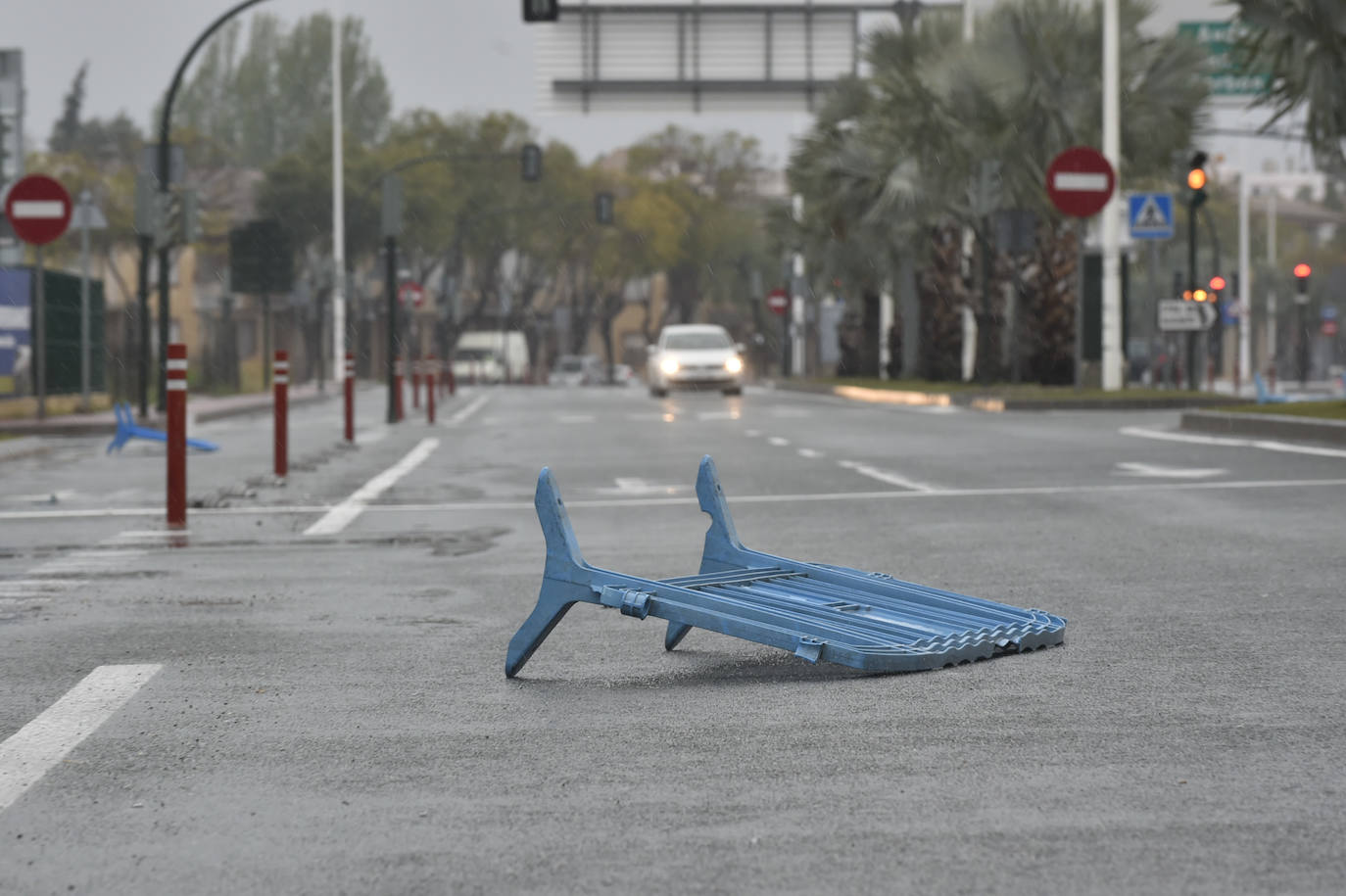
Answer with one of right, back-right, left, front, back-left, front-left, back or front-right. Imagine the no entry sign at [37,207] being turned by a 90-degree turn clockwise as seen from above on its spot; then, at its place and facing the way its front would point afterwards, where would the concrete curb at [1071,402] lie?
back

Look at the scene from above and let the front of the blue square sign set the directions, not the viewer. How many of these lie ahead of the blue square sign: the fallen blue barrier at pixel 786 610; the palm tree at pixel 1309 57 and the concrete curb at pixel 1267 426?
3

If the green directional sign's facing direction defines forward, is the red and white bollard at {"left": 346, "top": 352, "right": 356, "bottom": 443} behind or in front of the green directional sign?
in front

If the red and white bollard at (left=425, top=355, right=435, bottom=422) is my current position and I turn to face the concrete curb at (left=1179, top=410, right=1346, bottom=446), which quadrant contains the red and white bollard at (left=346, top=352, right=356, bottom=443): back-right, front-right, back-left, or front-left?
front-right

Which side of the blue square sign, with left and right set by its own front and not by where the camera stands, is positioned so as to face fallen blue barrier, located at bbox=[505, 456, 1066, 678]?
front

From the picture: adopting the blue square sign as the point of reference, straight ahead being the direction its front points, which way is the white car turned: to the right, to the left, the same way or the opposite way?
the same way

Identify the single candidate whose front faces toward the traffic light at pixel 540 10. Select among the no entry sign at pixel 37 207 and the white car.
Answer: the white car

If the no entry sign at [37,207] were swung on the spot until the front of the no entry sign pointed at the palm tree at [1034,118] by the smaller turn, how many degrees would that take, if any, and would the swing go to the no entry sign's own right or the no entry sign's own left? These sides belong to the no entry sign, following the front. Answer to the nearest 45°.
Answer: approximately 135° to the no entry sign's own left

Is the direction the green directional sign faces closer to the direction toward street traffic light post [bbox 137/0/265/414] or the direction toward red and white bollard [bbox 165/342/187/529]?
the red and white bollard

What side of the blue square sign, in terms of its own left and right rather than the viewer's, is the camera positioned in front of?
front

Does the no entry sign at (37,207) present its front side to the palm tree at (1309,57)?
no

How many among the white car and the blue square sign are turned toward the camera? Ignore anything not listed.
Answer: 2

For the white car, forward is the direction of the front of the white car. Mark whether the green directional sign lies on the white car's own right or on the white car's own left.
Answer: on the white car's own left

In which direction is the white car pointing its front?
toward the camera

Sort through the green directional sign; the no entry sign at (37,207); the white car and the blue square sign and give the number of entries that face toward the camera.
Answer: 4

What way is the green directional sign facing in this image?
toward the camera

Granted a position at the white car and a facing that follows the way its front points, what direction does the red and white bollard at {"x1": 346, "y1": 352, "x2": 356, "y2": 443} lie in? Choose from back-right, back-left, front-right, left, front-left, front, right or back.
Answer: front
